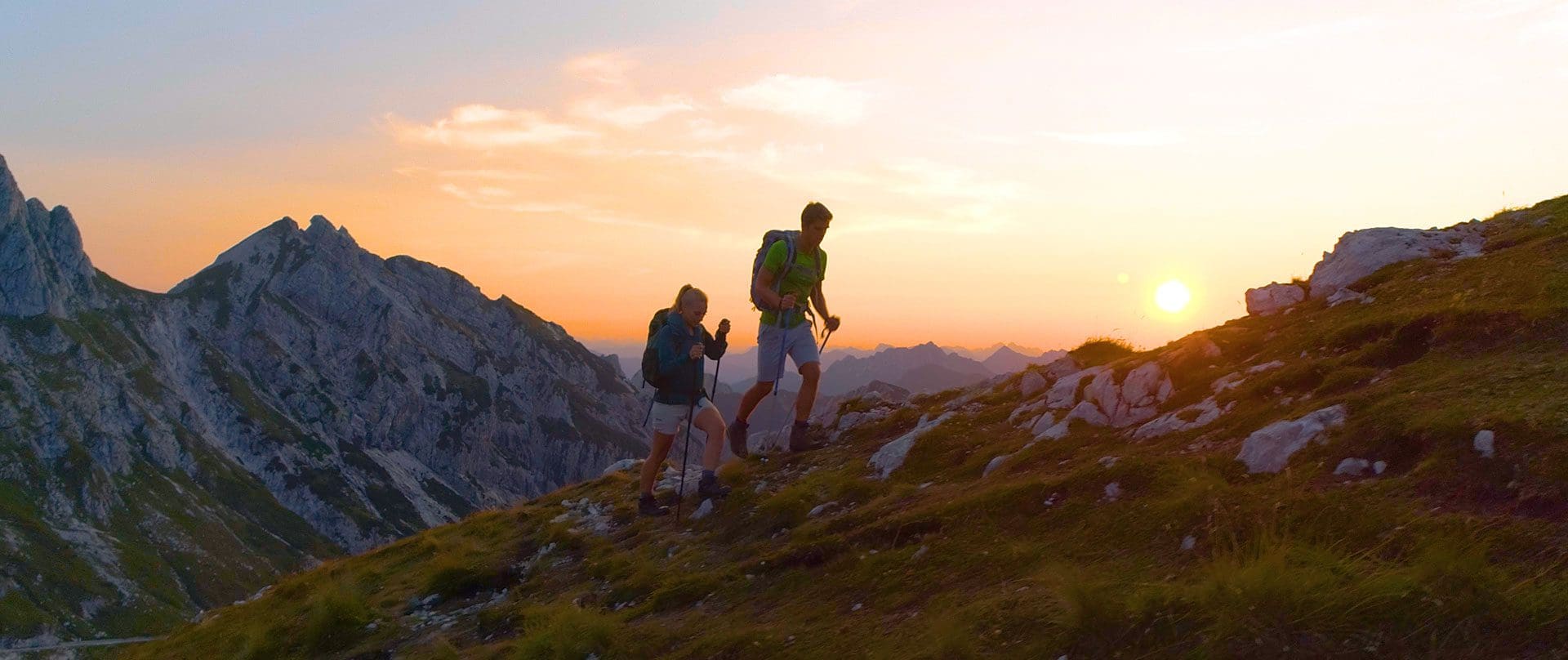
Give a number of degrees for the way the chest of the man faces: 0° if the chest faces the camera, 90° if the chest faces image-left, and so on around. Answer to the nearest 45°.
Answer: approximately 315°

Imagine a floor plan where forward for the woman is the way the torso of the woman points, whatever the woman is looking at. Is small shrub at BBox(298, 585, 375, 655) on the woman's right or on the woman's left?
on the woman's right

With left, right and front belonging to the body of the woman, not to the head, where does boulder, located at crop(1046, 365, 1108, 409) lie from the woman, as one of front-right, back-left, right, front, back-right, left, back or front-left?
front-left

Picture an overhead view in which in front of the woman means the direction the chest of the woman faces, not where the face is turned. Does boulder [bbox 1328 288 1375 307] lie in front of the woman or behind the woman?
in front

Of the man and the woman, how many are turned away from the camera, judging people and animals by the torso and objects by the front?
0

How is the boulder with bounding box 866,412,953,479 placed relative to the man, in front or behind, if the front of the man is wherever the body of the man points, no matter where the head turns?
in front

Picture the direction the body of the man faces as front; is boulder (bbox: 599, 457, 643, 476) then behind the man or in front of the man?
behind
